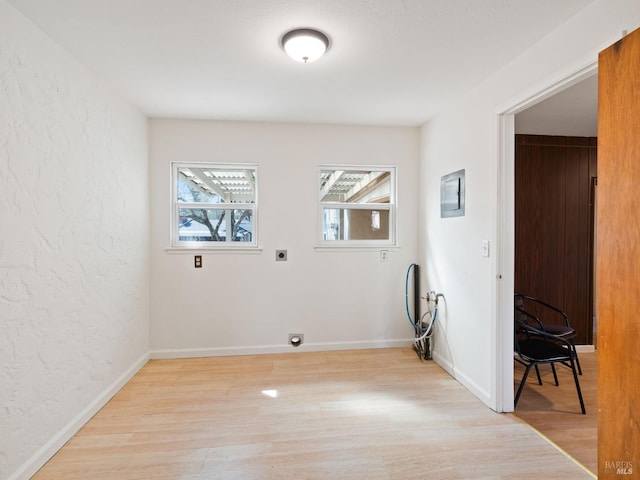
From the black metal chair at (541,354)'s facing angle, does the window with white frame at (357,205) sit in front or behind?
behind

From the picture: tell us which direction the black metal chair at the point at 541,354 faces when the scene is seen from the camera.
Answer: facing the viewer and to the right of the viewer

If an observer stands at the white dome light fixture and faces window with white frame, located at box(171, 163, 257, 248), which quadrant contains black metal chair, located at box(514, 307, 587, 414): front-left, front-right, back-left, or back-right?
back-right
